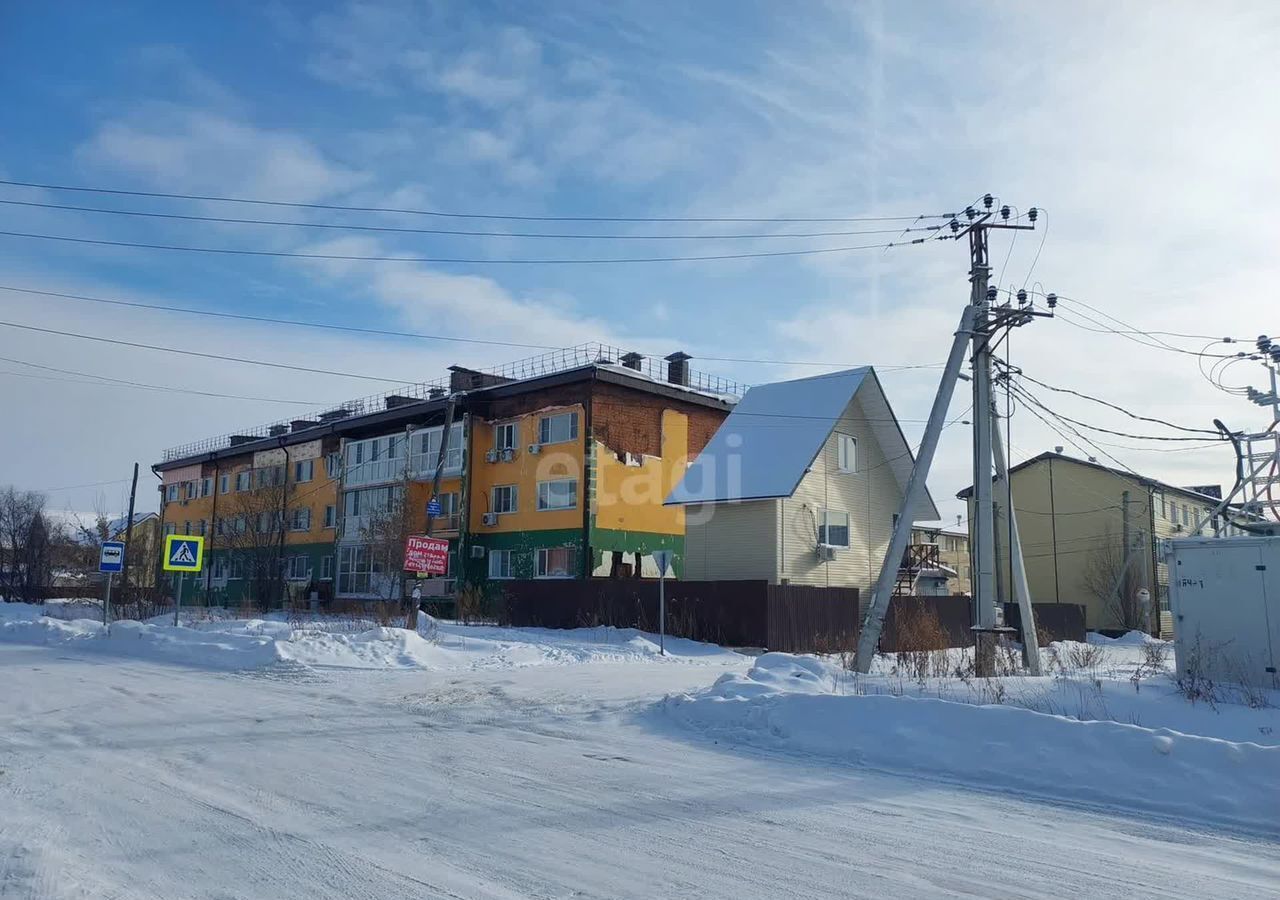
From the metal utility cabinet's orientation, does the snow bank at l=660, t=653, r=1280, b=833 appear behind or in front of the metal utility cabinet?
in front

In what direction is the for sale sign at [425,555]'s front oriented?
toward the camera

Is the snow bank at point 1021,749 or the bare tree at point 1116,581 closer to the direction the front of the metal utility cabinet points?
the snow bank

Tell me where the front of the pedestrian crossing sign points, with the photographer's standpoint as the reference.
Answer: facing the viewer

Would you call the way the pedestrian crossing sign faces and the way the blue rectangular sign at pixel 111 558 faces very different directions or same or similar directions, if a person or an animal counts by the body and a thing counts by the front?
same or similar directions

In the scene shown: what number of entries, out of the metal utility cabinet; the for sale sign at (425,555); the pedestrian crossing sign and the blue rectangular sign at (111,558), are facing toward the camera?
4

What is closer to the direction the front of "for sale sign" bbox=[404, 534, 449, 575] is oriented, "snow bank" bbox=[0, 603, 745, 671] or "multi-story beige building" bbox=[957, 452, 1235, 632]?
the snow bank

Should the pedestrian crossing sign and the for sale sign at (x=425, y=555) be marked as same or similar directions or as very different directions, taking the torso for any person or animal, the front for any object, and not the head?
same or similar directions

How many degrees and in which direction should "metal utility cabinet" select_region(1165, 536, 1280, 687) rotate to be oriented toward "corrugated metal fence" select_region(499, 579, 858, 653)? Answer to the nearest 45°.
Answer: approximately 135° to its right

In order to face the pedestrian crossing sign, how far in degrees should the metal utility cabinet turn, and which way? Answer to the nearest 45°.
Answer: approximately 90° to its right

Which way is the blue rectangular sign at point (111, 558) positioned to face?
toward the camera

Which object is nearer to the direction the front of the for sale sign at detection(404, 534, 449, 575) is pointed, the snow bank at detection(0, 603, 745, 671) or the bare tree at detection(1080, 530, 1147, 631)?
the snow bank

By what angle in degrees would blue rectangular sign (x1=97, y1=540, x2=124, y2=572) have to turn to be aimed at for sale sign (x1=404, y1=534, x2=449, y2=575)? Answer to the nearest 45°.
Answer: approximately 45° to its left
